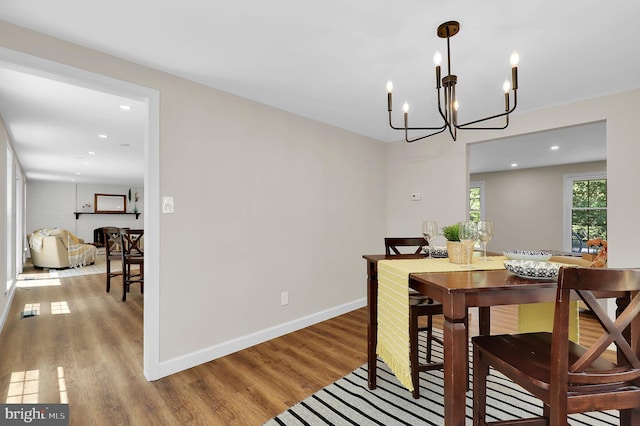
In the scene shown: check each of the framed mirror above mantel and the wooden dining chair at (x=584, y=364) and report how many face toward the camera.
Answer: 1

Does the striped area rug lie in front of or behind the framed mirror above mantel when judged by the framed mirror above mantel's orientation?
in front

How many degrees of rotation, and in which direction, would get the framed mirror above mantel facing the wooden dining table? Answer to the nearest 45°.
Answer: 0° — it already faces it

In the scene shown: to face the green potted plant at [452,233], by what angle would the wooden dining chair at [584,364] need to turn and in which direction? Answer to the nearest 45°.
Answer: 0° — it already faces it

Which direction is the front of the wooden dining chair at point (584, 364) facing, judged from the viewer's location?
facing away from the viewer and to the left of the viewer

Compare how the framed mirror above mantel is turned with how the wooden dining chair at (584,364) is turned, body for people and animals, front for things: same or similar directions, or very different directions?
very different directions

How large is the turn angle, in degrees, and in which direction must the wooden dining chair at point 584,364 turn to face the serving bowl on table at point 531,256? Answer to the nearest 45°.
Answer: approximately 45° to its right

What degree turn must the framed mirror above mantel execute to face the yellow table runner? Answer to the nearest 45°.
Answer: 0° — it already faces it
